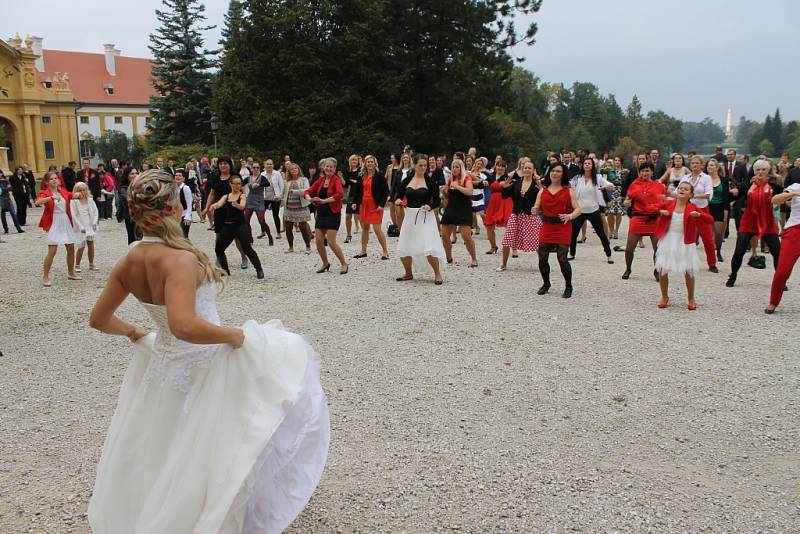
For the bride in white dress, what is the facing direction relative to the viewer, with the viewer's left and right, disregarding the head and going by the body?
facing away from the viewer and to the right of the viewer

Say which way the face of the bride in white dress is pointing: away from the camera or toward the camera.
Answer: away from the camera

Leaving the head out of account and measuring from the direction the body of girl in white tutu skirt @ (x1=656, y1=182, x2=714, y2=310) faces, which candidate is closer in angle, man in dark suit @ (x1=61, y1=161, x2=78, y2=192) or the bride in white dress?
the bride in white dress

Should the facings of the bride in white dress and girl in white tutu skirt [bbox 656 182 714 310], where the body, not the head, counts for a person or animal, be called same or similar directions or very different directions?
very different directions

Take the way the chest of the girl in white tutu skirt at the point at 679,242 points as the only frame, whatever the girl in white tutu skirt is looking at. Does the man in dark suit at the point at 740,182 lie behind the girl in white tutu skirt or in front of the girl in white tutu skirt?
behind

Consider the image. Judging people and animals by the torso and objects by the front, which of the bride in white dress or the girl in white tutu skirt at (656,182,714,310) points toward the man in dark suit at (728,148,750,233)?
the bride in white dress

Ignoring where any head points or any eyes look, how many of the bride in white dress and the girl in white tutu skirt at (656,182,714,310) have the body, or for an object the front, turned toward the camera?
1

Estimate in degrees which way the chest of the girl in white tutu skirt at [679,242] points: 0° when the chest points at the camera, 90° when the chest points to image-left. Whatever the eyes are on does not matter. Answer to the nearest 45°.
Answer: approximately 0°

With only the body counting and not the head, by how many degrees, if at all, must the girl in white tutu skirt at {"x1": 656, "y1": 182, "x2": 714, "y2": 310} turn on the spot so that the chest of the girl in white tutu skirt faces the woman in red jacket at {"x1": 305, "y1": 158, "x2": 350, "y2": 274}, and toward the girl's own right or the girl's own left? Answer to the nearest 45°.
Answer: approximately 90° to the girl's own right

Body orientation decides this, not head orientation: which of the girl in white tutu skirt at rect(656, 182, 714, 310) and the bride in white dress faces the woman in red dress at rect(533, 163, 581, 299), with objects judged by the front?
the bride in white dress
